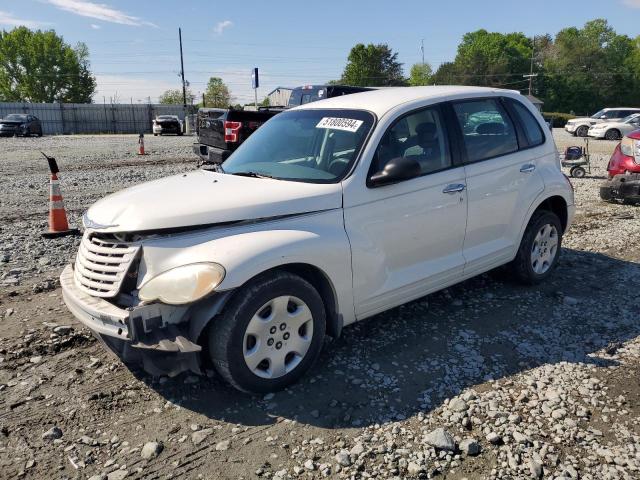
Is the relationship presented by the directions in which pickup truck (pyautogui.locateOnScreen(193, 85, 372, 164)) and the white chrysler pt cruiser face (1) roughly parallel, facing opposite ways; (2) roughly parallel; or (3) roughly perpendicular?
roughly parallel, facing opposite ways

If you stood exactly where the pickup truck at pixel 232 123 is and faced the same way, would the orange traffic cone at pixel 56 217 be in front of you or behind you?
behind

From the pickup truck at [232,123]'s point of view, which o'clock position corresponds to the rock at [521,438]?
The rock is roughly at 4 o'clock from the pickup truck.

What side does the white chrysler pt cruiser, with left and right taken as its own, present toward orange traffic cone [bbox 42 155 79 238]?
right

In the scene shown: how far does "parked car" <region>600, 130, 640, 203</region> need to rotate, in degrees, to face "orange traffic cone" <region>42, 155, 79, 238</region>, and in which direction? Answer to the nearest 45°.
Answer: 0° — it already faces it

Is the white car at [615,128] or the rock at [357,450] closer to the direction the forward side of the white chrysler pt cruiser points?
the rock

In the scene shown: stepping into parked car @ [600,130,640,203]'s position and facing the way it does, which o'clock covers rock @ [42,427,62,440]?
The rock is roughly at 11 o'clock from the parked car.

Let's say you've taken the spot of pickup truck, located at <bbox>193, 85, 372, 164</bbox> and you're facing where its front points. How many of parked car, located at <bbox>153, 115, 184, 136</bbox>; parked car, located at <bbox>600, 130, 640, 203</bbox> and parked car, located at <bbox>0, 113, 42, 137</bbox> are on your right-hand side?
1

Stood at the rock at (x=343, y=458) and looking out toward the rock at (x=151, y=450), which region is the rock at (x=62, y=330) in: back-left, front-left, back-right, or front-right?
front-right

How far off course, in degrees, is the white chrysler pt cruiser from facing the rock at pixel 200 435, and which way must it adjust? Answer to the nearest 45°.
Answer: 0° — it already faces it

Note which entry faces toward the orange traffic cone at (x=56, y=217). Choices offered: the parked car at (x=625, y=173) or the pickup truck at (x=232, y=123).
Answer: the parked car

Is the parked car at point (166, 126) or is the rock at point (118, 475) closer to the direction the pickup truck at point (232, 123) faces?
the parked car

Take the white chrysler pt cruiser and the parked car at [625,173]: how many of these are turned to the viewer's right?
0

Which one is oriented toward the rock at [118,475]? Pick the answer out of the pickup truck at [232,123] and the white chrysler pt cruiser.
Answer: the white chrysler pt cruiser

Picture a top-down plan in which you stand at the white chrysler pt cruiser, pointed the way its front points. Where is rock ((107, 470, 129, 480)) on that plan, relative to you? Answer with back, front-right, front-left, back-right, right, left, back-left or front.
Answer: front

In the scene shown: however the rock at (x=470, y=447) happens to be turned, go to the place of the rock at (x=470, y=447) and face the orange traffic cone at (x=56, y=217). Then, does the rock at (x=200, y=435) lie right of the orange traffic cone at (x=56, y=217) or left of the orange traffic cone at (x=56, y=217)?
left

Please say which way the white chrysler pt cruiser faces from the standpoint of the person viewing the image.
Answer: facing the viewer and to the left of the viewer

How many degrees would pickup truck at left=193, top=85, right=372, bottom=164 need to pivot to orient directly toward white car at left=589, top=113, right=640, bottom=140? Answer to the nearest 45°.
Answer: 0° — it already faces it

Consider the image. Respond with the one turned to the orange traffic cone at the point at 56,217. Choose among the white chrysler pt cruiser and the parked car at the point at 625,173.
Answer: the parked car

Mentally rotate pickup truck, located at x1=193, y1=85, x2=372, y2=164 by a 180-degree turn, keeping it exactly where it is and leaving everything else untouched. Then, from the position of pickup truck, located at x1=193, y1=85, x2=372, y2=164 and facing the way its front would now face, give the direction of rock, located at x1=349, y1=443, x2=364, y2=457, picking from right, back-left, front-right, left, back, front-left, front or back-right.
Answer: front-left

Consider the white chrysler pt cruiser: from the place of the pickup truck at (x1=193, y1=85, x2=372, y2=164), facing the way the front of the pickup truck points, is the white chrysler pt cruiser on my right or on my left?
on my right
